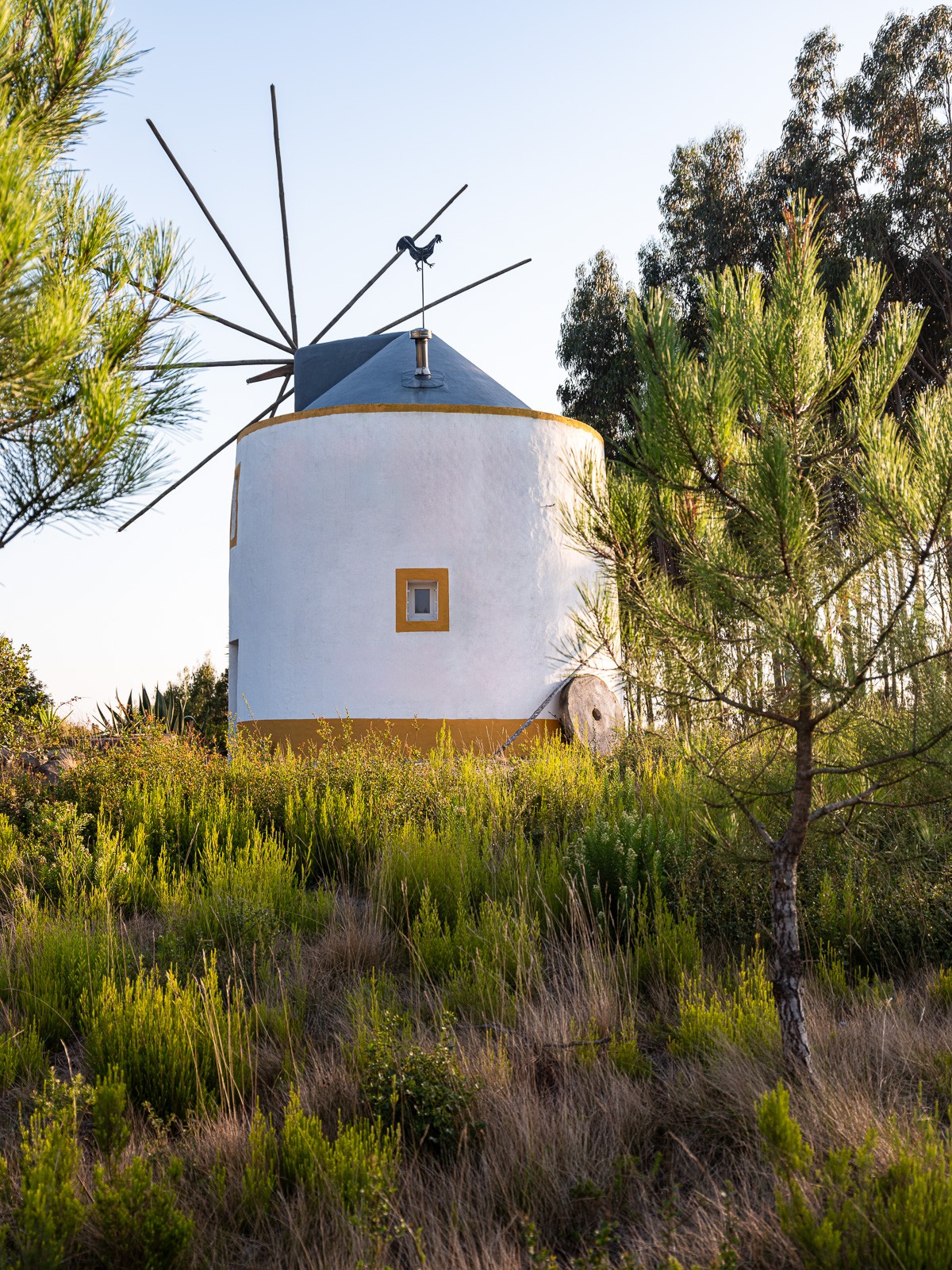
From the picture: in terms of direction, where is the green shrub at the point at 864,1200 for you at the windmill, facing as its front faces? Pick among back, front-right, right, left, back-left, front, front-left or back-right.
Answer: back-left

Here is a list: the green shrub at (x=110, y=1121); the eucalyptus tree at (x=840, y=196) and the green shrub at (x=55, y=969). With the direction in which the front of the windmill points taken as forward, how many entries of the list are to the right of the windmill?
1

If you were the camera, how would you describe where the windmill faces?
facing away from the viewer and to the left of the viewer

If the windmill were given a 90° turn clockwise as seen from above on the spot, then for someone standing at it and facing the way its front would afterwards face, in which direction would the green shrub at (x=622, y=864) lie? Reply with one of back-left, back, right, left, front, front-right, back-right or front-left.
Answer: back-right

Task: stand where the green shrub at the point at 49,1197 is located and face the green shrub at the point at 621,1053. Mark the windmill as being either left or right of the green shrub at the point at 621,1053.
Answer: left

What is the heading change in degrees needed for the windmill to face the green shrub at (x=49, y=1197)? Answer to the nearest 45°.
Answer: approximately 135° to its left

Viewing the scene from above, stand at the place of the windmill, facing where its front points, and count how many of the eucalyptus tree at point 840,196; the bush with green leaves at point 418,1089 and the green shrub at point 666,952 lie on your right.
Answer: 1

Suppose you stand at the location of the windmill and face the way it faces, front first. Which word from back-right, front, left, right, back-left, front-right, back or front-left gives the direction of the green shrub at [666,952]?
back-left

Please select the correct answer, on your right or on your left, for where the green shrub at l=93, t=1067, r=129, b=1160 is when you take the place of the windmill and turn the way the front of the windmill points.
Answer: on your left

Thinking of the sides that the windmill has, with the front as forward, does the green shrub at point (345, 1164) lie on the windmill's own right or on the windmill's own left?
on the windmill's own left

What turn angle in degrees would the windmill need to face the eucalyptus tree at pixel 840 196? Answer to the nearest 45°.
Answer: approximately 90° to its right
